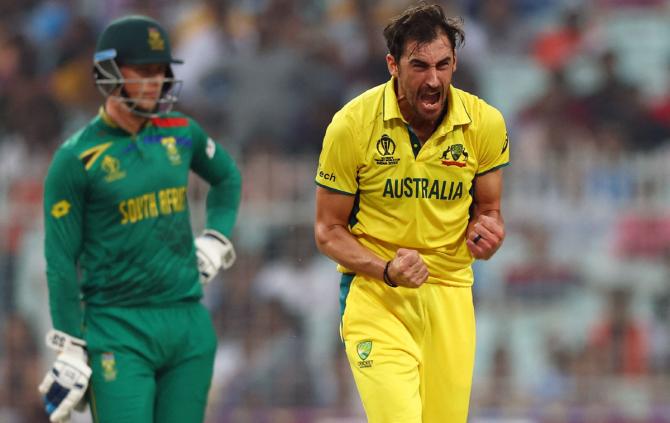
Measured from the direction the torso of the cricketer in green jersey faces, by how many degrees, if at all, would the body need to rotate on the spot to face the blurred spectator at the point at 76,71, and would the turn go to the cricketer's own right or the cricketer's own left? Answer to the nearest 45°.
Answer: approximately 135° to the cricketer's own left

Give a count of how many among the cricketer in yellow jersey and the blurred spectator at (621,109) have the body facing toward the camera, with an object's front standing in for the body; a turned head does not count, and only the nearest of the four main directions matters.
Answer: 2

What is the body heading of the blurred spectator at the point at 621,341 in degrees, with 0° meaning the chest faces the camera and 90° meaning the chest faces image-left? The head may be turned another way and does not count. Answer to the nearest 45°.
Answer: approximately 0°

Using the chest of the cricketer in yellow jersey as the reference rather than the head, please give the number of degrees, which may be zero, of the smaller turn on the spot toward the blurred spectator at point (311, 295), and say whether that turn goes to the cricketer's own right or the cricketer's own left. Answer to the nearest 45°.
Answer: approximately 180°

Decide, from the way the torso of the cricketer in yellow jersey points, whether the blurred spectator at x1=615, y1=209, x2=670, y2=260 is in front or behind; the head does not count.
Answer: behind

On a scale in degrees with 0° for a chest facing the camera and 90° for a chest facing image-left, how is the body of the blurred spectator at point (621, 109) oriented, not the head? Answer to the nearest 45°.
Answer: approximately 0°

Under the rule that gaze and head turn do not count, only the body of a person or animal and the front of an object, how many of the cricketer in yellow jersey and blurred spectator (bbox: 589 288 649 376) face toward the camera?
2
